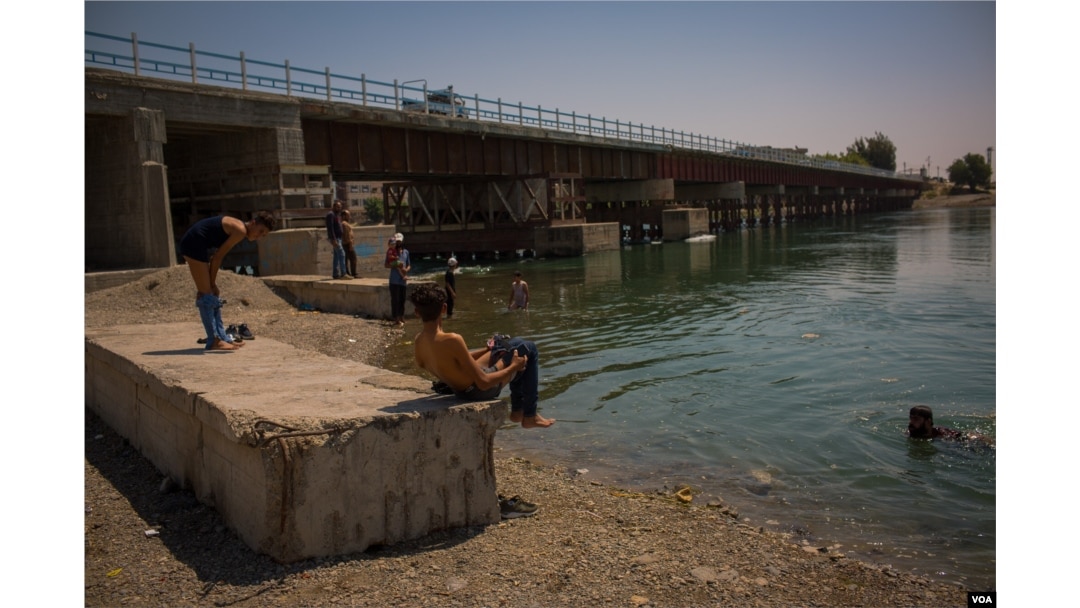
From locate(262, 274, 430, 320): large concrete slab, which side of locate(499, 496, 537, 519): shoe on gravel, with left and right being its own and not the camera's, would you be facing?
left

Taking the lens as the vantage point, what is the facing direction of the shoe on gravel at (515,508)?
facing to the right of the viewer

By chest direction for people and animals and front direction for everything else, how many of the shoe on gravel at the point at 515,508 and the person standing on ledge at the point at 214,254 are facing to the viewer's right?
2

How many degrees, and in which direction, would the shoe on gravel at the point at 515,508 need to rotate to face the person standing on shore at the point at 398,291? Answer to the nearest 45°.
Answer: approximately 90° to its left

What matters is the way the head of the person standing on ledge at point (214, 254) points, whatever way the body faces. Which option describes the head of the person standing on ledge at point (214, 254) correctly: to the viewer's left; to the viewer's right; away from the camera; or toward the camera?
to the viewer's right

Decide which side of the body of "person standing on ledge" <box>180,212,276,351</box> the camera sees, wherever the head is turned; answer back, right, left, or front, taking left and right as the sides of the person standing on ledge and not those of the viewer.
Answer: right
